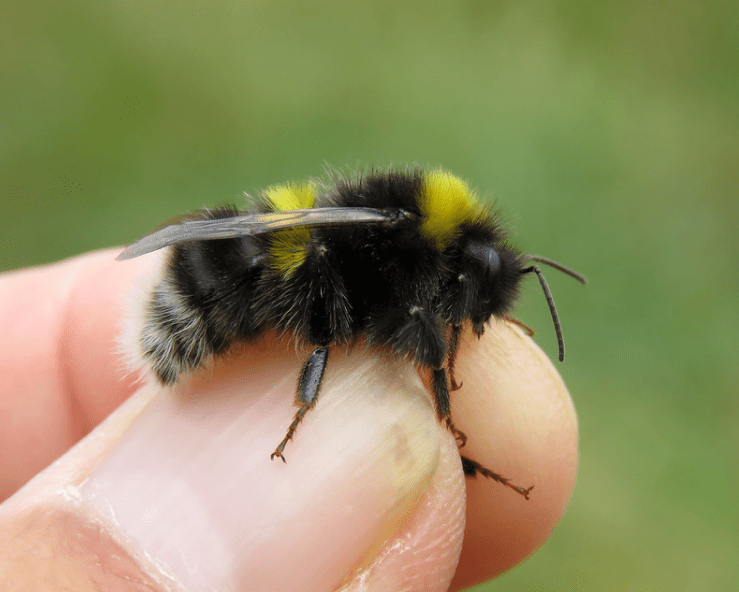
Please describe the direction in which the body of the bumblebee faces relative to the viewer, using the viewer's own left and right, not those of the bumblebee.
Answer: facing to the right of the viewer
